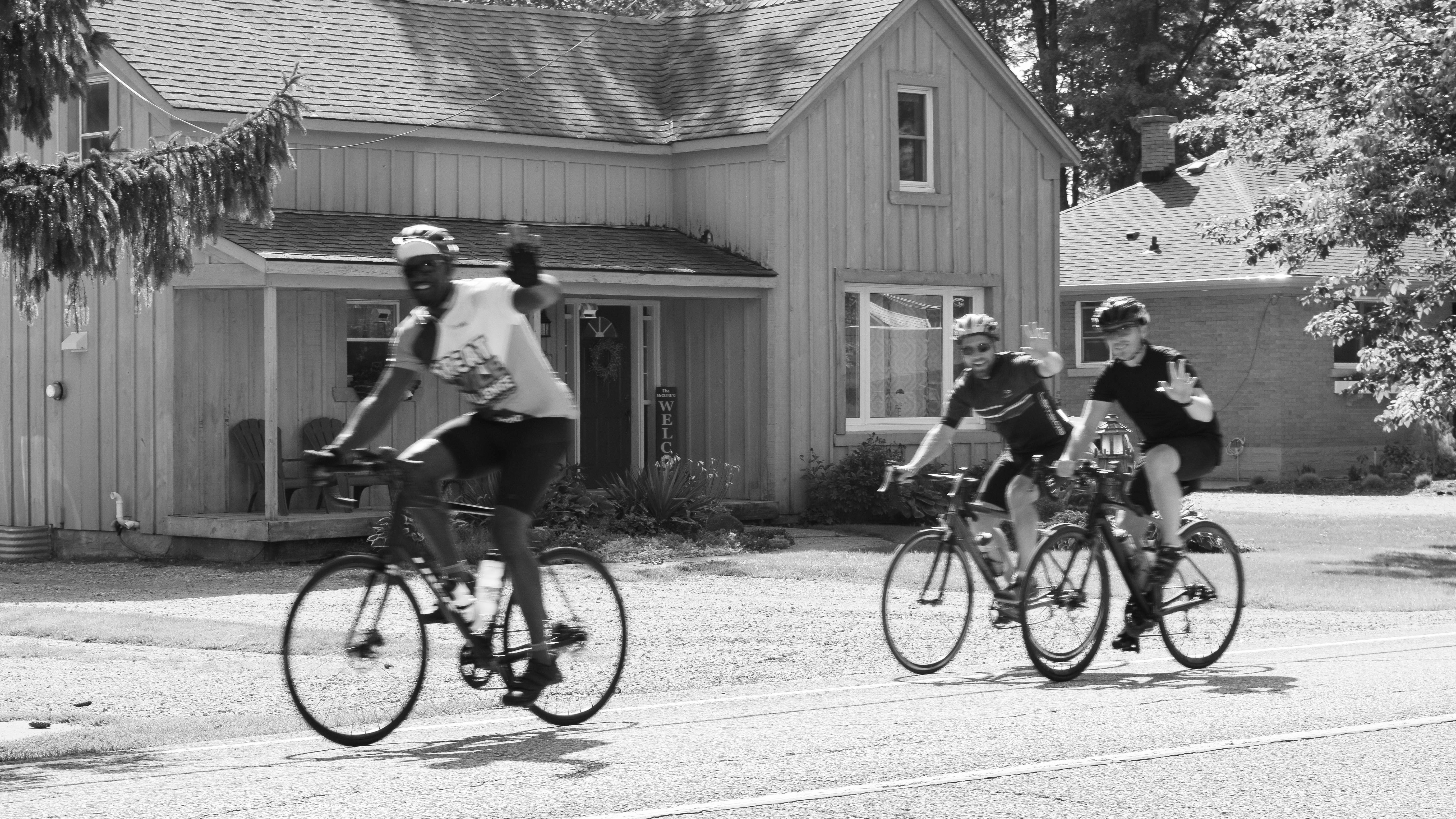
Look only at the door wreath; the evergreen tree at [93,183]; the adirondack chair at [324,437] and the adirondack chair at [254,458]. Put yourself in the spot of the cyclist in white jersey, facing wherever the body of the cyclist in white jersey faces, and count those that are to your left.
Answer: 0

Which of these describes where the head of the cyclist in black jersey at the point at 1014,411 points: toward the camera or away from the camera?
toward the camera

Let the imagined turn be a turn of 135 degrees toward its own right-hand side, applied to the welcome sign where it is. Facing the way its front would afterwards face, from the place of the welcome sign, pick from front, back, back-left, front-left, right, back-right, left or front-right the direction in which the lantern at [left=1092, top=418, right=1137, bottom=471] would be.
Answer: back-right

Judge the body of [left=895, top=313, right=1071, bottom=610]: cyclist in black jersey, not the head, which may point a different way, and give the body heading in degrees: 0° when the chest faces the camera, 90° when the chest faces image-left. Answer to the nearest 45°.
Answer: approximately 45°

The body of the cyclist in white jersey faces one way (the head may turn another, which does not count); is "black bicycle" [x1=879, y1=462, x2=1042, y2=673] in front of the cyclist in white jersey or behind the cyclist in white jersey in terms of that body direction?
behind

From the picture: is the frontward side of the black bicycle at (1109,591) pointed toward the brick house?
no

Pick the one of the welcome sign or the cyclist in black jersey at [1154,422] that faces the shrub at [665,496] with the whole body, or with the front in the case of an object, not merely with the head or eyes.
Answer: the welcome sign

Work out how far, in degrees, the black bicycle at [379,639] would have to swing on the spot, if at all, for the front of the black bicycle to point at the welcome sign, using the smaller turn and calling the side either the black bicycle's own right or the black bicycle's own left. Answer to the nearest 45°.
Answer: approximately 135° to the black bicycle's own right

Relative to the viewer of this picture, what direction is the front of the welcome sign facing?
facing the viewer

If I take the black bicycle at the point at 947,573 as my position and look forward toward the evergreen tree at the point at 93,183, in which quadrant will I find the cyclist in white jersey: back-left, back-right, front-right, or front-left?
front-left

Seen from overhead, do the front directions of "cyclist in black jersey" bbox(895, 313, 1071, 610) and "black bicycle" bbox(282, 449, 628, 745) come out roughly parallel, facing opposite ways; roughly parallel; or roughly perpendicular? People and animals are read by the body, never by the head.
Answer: roughly parallel

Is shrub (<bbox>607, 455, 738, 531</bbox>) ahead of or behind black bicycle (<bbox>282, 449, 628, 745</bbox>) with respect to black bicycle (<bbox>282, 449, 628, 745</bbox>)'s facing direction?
behind

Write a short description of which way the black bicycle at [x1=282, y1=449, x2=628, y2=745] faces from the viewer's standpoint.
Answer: facing the viewer and to the left of the viewer

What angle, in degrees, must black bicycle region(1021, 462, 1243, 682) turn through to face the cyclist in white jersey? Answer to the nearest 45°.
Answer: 0° — it already faces them

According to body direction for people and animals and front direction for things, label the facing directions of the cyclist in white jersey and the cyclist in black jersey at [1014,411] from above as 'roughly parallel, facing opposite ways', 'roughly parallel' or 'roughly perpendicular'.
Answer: roughly parallel

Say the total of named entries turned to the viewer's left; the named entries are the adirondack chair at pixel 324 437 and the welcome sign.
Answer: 0

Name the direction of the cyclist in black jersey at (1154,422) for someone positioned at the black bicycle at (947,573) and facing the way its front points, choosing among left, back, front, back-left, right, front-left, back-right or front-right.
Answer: back-left

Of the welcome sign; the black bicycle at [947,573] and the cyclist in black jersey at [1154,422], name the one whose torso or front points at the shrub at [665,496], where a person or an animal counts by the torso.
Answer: the welcome sign

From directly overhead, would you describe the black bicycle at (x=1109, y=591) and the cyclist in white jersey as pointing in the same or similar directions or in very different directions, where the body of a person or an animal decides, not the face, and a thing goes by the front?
same or similar directions

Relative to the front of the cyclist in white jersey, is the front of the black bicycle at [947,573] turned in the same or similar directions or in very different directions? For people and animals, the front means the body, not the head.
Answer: same or similar directions
